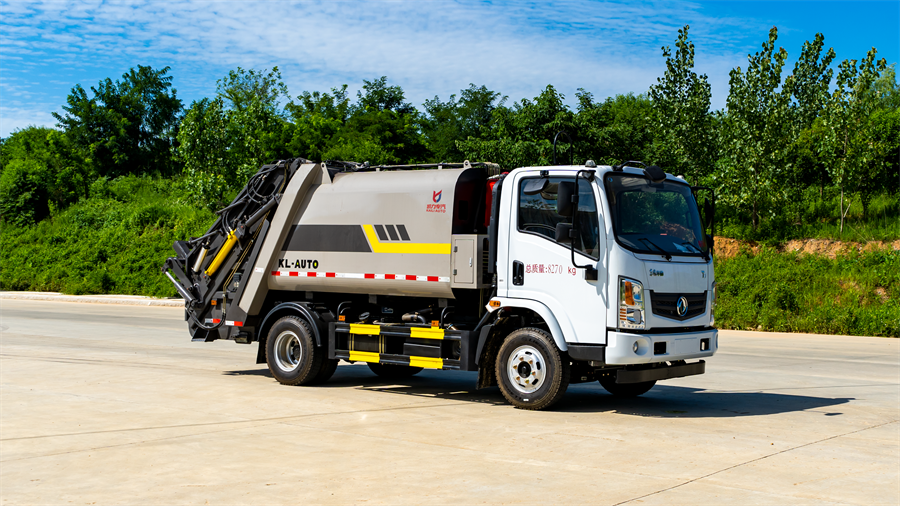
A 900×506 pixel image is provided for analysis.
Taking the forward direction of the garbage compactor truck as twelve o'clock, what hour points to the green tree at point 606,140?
The green tree is roughly at 8 o'clock from the garbage compactor truck.

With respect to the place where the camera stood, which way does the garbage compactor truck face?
facing the viewer and to the right of the viewer

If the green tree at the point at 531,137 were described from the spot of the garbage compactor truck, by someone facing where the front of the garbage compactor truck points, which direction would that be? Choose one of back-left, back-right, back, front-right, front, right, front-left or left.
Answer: back-left

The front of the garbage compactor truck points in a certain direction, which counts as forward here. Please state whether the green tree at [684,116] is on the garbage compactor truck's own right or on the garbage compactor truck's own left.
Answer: on the garbage compactor truck's own left

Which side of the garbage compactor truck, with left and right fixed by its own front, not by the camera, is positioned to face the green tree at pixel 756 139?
left

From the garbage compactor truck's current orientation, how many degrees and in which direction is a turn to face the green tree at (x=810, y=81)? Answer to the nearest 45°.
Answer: approximately 90° to its left

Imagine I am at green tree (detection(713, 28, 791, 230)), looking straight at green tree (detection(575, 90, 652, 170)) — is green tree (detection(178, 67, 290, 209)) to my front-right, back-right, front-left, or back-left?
front-left

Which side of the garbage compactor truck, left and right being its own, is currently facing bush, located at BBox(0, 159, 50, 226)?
back

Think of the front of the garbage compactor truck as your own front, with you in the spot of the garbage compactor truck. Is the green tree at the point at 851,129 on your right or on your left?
on your left

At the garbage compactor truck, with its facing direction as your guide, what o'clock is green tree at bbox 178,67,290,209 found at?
The green tree is roughly at 7 o'clock from the garbage compactor truck.

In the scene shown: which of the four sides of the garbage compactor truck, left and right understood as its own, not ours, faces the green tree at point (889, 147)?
left
